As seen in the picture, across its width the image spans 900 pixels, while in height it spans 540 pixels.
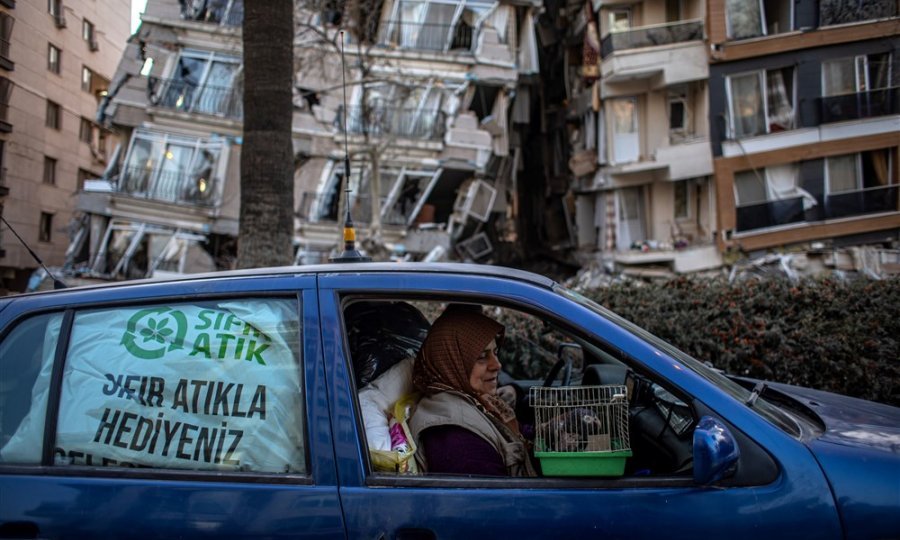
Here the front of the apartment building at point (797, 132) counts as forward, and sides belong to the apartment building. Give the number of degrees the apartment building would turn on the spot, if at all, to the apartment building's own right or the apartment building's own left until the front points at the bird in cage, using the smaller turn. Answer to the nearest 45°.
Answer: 0° — it already faces it

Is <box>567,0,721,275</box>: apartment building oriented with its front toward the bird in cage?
yes

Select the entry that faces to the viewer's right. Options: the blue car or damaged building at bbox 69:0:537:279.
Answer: the blue car

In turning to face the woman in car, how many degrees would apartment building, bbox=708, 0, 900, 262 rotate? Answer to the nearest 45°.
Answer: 0° — it already faces them

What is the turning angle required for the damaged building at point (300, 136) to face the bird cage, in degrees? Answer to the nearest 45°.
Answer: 0° — it already faces it

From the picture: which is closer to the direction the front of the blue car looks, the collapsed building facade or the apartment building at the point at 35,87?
the collapsed building facade

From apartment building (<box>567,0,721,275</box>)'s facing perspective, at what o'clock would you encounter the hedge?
The hedge is roughly at 12 o'clock from the apartment building.

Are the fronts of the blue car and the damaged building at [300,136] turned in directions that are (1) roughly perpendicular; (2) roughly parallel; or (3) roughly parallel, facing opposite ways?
roughly perpendicular

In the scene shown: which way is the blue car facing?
to the viewer's right

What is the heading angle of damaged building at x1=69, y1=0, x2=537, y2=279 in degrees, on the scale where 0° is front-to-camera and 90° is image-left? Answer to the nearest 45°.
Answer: approximately 0°
